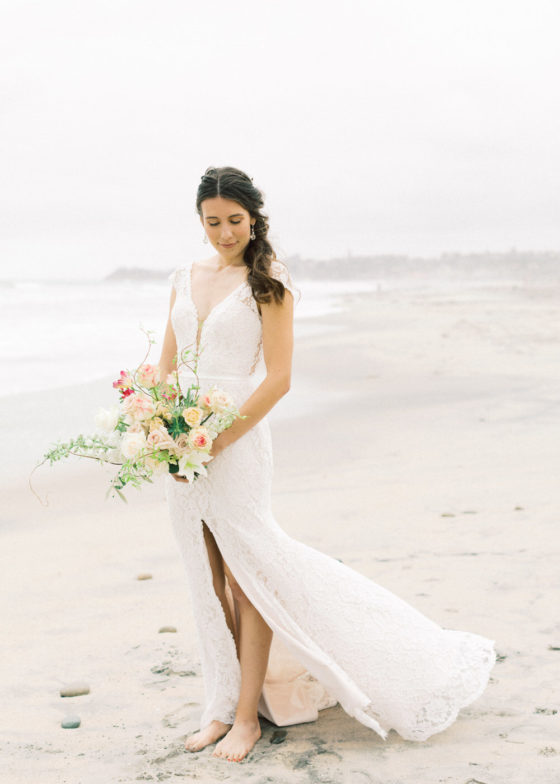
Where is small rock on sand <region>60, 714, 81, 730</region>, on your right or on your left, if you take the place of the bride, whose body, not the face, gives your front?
on your right

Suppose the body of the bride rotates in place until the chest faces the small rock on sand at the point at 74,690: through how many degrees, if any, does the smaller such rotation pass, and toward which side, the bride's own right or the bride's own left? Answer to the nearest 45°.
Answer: approximately 90° to the bride's own right

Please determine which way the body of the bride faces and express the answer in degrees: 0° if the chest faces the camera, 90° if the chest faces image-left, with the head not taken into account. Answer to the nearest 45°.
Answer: approximately 45°
